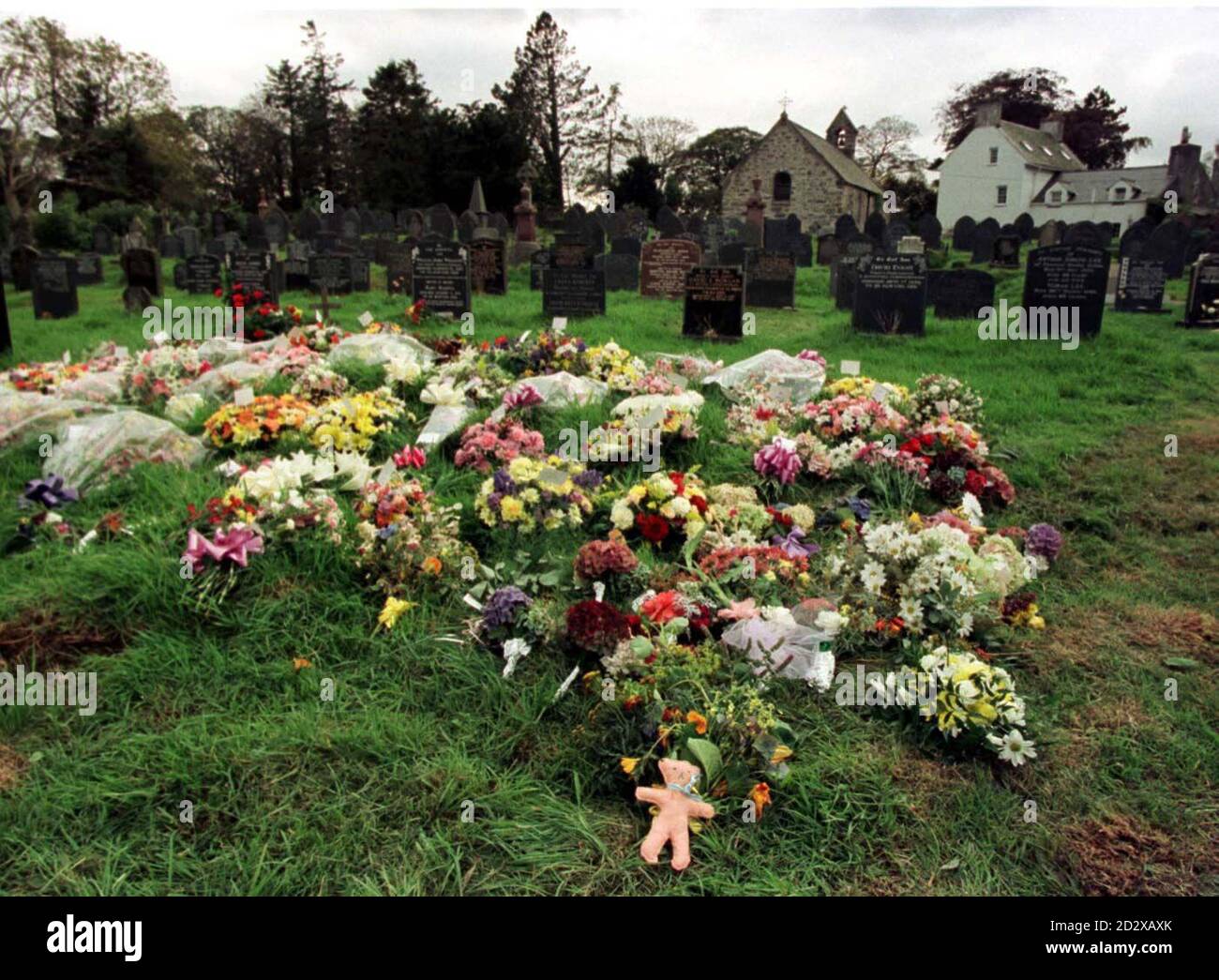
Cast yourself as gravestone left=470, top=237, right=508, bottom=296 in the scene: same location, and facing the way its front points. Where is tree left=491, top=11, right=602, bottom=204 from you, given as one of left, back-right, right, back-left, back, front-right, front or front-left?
back

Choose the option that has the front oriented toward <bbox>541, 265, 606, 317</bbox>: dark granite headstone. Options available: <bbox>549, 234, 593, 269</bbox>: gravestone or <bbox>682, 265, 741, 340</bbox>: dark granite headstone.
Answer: the gravestone

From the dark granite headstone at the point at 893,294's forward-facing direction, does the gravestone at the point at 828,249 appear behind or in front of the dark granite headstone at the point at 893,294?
behind

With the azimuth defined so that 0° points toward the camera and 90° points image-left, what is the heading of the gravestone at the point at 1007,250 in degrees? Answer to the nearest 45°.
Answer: approximately 0°

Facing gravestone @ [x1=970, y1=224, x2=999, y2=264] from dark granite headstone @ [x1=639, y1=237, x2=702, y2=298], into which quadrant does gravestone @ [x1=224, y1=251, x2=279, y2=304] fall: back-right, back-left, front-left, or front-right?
back-left

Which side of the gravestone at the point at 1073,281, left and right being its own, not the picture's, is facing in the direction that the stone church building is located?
back
